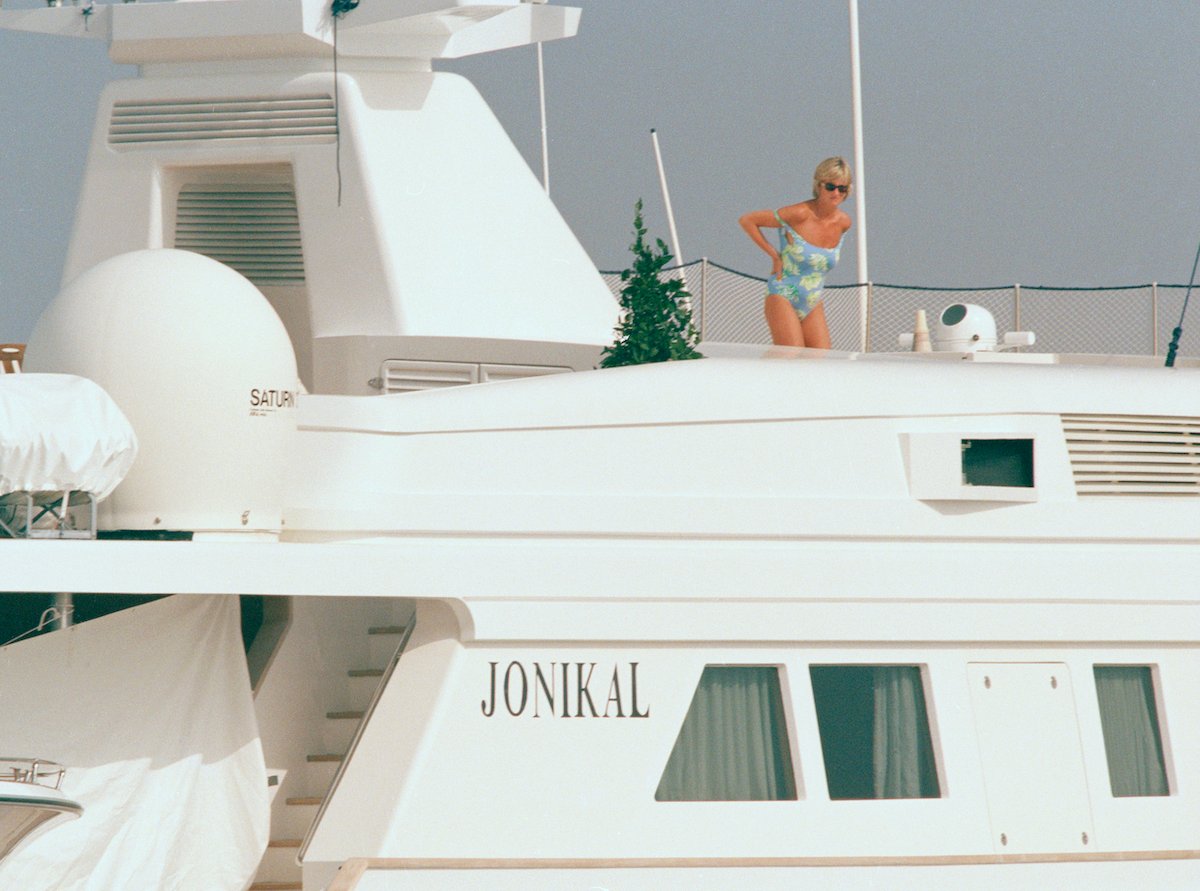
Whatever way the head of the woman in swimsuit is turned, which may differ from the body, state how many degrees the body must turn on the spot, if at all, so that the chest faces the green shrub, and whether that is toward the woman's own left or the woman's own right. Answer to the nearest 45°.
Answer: approximately 90° to the woman's own right

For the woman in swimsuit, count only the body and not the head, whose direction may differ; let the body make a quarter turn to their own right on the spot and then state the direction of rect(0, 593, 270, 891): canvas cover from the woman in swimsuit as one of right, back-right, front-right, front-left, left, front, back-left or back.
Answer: front

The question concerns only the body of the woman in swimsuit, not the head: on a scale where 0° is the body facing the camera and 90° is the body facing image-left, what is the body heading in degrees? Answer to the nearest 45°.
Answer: approximately 315°

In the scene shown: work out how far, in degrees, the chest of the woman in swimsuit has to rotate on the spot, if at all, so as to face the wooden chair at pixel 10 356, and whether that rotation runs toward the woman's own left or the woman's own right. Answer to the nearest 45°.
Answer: approximately 135° to the woman's own right
